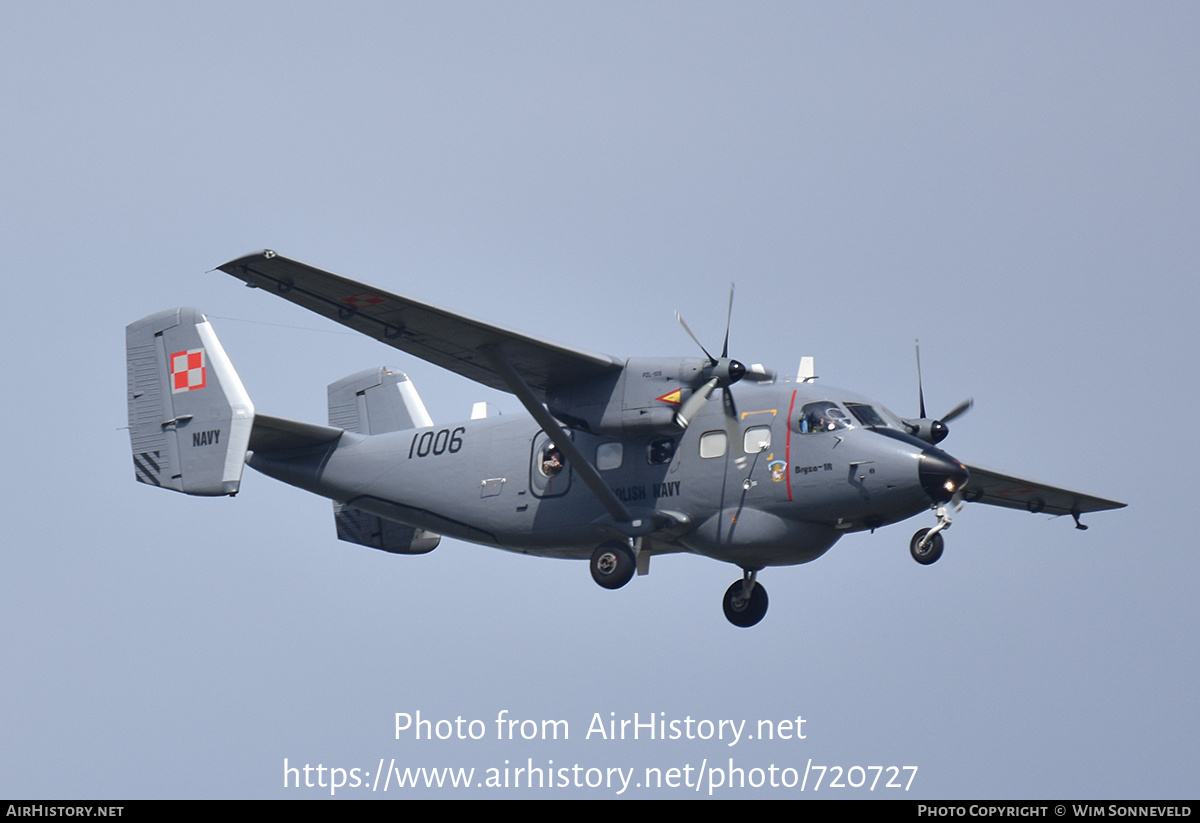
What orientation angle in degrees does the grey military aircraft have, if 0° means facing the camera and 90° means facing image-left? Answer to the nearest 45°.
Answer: approximately 315°
